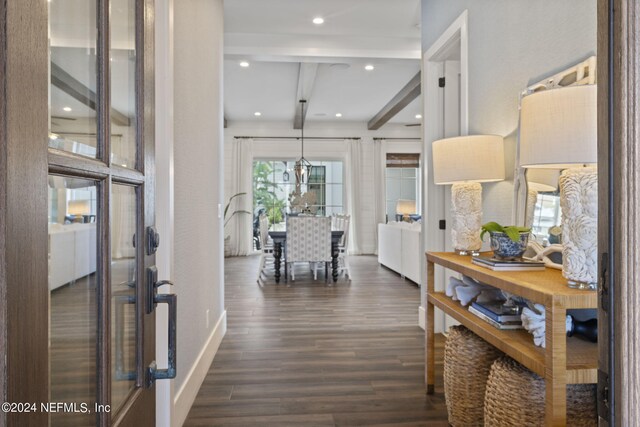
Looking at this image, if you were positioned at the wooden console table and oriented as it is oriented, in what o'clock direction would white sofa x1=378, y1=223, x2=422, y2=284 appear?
The white sofa is roughly at 4 o'clock from the wooden console table.

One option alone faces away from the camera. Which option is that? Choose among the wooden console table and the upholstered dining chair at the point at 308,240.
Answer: the upholstered dining chair

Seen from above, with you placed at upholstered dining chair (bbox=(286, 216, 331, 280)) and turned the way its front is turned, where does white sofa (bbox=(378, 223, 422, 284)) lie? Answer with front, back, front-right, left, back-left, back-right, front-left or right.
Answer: right

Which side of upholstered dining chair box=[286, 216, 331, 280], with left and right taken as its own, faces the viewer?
back

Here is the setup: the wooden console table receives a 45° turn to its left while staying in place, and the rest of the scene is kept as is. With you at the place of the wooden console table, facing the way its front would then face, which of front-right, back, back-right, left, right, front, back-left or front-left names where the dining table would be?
back-right

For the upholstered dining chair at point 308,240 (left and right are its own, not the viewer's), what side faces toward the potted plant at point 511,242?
back

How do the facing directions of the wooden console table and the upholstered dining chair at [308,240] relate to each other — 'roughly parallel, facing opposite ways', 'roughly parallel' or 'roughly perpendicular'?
roughly perpendicular

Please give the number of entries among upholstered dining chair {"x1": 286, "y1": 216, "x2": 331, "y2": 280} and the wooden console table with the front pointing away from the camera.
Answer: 1

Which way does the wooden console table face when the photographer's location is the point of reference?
facing the viewer and to the left of the viewer

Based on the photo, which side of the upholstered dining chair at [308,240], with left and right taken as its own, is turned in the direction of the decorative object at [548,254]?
back

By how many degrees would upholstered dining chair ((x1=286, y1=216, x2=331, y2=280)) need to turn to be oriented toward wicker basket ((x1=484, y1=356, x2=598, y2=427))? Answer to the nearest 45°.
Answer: approximately 180°

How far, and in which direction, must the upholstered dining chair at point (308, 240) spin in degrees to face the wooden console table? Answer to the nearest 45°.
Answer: approximately 180°

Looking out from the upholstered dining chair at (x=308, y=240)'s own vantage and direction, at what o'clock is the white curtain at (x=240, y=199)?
The white curtain is roughly at 11 o'clock from the upholstered dining chair.
